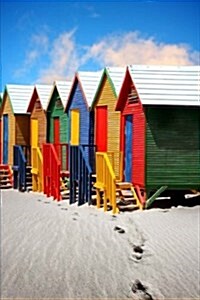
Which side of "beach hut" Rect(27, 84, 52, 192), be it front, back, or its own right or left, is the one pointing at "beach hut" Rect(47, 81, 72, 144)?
left

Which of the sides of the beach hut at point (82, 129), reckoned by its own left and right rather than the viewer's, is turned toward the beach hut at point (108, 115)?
left

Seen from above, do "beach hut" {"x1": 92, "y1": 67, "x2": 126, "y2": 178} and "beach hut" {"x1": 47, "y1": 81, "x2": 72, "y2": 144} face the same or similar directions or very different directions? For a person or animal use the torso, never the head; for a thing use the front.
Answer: same or similar directions

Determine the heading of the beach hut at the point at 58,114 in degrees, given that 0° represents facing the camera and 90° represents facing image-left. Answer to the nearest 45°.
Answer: approximately 45°

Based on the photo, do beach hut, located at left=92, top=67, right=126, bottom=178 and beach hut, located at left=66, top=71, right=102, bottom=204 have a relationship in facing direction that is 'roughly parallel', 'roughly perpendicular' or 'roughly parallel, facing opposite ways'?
roughly parallel

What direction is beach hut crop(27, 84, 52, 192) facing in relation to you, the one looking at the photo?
facing the viewer and to the left of the viewer

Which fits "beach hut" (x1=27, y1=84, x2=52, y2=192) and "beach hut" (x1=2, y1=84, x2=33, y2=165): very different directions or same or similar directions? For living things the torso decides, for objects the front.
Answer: same or similar directions

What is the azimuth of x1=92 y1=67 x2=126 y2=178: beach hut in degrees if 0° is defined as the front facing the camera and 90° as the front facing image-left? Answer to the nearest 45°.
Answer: approximately 45°

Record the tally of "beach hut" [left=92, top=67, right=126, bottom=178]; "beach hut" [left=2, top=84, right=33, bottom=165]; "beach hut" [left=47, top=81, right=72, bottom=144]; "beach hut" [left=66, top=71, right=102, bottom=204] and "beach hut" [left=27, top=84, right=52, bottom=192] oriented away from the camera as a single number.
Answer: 0

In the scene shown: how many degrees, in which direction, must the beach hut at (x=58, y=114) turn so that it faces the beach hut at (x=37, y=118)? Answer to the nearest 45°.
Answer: approximately 90° to its right

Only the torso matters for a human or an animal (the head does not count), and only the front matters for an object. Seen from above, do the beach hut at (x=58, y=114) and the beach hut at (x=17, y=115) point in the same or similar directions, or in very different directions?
same or similar directions

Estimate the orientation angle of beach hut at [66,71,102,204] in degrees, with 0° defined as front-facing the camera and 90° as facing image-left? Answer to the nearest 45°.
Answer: approximately 45°
